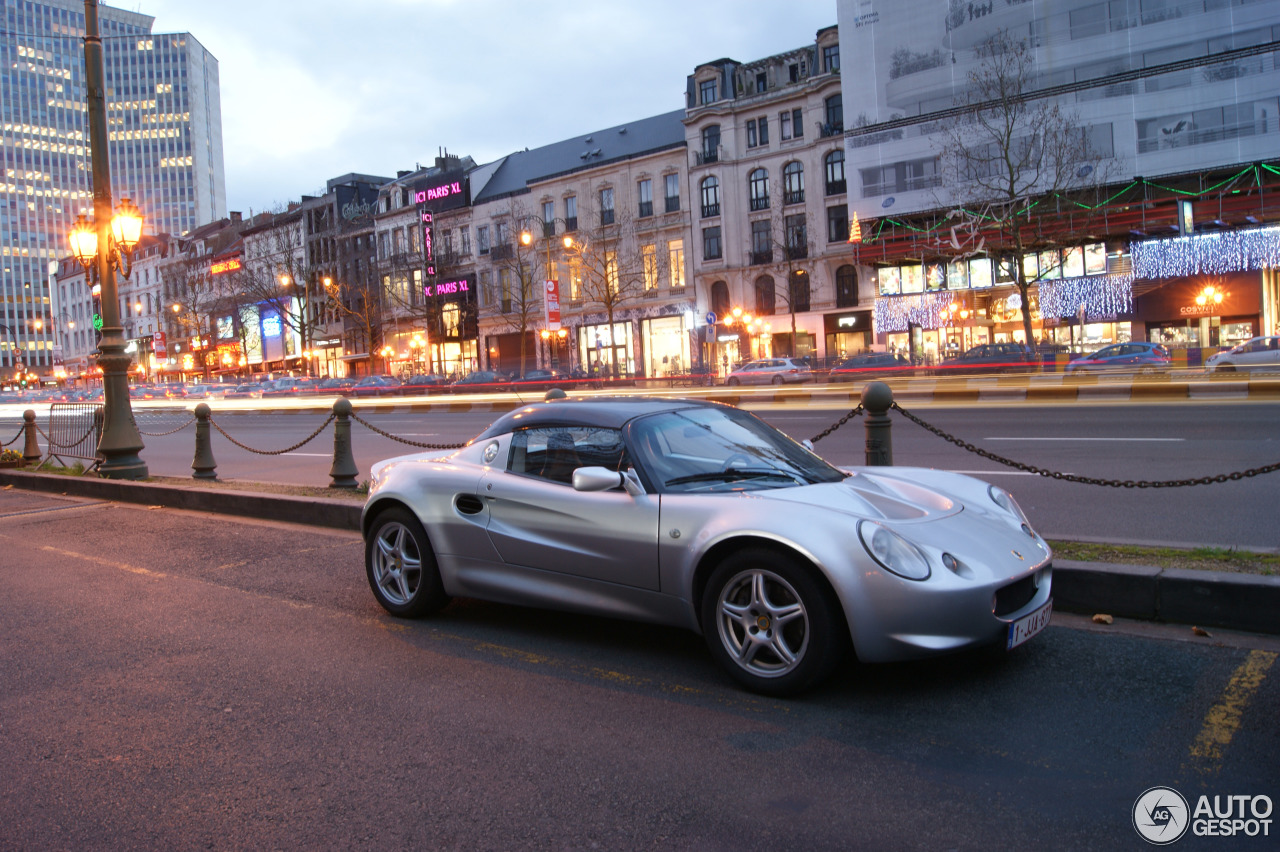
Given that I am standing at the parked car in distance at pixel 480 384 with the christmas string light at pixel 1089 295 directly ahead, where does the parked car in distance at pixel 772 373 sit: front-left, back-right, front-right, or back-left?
front-right

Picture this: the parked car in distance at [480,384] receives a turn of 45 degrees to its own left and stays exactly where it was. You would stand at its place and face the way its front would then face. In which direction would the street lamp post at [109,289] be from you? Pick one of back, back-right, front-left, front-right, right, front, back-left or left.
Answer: front-left

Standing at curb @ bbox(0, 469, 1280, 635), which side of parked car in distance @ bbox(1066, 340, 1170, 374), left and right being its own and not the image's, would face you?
left

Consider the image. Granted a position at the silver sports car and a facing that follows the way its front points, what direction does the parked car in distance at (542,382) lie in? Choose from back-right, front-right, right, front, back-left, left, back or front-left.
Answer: back-left

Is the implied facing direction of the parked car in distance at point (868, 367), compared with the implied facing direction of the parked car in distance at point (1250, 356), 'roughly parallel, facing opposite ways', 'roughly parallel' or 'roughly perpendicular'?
roughly parallel

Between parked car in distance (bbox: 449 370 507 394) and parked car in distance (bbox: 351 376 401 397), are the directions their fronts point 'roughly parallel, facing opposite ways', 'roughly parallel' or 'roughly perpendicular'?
roughly parallel

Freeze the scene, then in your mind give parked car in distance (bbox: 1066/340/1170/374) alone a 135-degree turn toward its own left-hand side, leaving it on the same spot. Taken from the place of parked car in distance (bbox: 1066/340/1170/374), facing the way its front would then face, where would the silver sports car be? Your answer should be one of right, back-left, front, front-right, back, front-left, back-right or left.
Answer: front-right

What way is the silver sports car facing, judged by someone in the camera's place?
facing the viewer and to the right of the viewer

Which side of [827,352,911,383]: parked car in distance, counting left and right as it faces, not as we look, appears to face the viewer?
left

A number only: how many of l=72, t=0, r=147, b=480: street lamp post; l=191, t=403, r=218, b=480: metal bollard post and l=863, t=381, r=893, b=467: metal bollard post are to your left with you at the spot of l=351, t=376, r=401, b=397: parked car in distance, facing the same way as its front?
3

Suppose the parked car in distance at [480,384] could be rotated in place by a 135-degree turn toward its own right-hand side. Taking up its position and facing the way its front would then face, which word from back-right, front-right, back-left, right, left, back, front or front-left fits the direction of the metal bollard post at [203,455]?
back-right

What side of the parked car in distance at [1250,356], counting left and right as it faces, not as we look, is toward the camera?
left
